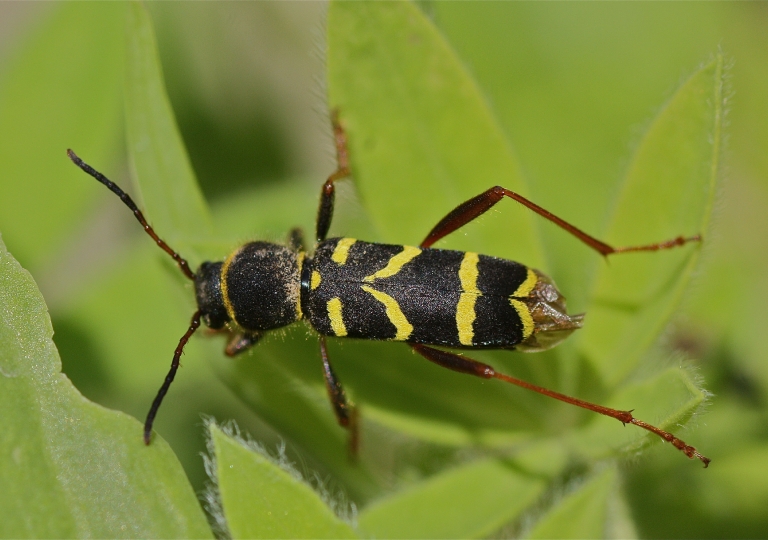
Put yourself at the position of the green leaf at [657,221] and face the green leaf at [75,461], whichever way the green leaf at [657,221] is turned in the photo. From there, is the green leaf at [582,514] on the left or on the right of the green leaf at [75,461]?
left

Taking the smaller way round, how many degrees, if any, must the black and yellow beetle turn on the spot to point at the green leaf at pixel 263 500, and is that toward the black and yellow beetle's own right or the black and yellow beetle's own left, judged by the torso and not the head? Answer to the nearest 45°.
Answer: approximately 90° to the black and yellow beetle's own left

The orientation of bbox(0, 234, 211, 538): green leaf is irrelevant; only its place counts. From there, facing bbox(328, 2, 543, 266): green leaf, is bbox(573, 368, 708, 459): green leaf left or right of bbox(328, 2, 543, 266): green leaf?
right

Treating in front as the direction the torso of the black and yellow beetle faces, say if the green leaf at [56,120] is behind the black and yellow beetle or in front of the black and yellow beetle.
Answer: in front

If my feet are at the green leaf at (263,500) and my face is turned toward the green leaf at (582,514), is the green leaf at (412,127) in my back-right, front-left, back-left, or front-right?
front-left

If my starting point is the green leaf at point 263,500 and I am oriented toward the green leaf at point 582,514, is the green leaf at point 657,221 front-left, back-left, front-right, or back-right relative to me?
front-left

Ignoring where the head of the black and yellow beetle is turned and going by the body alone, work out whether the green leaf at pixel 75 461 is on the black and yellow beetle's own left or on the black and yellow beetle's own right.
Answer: on the black and yellow beetle's own left

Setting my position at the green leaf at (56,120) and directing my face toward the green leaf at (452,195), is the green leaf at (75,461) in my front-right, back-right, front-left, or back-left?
front-right

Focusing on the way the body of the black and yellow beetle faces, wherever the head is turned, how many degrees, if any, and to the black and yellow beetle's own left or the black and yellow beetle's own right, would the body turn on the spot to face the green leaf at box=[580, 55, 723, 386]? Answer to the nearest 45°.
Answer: approximately 180°

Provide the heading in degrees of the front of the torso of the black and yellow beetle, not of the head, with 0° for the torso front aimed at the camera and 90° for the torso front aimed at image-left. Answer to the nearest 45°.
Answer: approximately 90°

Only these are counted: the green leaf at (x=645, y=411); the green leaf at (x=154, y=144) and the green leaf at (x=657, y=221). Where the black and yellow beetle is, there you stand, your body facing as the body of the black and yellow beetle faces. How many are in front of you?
1

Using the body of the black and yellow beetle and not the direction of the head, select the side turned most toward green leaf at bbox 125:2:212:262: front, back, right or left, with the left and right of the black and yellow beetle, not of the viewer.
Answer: front
